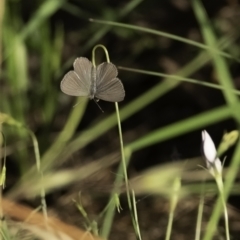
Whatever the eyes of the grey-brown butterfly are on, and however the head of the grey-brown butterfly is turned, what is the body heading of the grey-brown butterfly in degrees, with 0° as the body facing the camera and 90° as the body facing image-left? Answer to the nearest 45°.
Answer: approximately 0°
